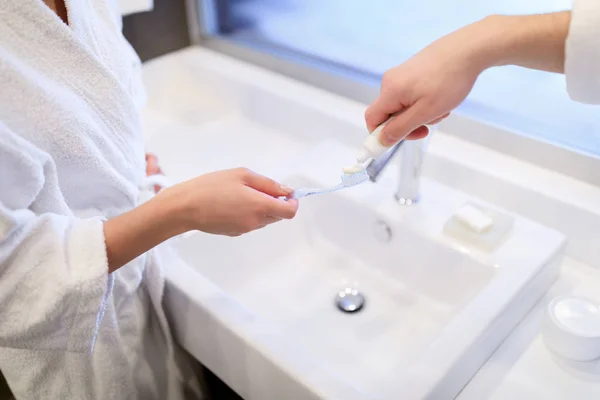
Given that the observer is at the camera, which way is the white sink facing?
facing the viewer and to the left of the viewer

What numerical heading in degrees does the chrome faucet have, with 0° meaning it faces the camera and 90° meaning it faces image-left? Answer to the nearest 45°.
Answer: approximately 45°
